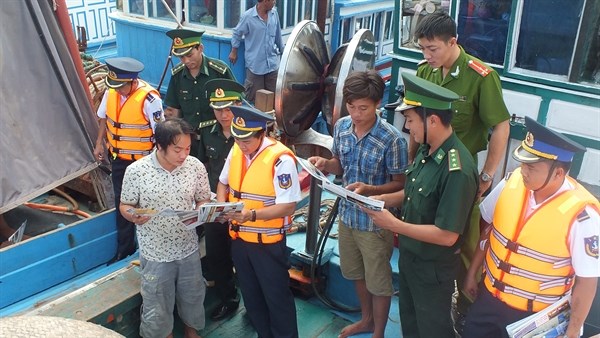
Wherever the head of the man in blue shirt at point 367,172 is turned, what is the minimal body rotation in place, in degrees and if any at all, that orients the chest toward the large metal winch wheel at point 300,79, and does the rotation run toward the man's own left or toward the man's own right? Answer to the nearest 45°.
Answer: approximately 90° to the man's own right

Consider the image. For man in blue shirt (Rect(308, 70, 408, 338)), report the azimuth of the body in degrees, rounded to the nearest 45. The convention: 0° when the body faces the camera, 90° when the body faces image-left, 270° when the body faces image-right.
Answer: approximately 45°

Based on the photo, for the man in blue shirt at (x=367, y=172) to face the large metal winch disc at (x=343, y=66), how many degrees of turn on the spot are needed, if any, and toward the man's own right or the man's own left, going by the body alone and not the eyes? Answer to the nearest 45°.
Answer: approximately 135° to the man's own right

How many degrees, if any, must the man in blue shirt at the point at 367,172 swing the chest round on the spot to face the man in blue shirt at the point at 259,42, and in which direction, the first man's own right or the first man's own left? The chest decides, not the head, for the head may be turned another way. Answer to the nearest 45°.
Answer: approximately 135° to the first man's own right
